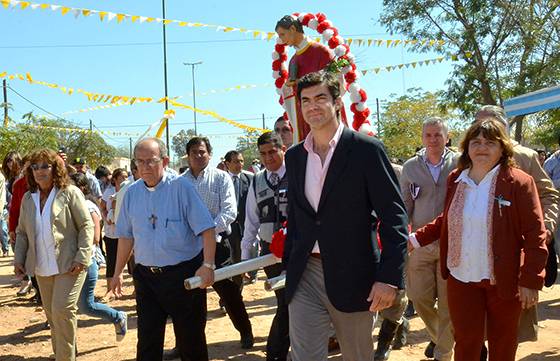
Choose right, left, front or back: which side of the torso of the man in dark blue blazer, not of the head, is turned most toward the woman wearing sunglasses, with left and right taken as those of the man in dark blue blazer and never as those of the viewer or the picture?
right

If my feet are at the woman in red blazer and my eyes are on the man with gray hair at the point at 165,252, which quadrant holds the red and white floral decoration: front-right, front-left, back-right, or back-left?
front-right

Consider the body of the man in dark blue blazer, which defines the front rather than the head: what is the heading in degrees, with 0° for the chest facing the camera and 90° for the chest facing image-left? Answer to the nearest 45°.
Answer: approximately 45°

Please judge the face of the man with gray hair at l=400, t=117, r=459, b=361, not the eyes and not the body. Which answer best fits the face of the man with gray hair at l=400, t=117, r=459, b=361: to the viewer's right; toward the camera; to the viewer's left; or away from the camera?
toward the camera

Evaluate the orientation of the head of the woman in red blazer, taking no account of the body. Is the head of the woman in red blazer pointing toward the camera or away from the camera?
toward the camera

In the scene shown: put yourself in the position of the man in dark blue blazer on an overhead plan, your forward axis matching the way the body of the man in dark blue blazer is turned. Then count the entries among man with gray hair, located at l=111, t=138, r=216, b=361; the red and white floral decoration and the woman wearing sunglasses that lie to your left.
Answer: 0

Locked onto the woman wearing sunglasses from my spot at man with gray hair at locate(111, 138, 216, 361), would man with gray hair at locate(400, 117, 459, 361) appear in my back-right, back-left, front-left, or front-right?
back-right

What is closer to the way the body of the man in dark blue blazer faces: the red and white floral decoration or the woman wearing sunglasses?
the woman wearing sunglasses

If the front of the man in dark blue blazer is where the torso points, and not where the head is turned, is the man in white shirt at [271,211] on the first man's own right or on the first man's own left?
on the first man's own right

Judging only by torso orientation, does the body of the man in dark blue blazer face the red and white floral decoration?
no

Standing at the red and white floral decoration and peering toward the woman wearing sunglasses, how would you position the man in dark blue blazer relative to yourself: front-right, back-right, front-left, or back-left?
front-left

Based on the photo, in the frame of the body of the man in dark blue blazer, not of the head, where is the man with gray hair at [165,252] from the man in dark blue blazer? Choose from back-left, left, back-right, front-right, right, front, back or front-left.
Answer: right

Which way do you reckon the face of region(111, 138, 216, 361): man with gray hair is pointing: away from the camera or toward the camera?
toward the camera

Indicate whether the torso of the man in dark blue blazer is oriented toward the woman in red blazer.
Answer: no

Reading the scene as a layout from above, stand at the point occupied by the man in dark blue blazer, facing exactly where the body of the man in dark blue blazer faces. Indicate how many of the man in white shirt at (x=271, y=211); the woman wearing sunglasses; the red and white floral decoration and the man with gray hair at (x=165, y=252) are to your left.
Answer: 0

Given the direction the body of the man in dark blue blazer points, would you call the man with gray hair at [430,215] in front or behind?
behind

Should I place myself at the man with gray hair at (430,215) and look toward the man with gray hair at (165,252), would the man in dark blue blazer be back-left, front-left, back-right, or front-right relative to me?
front-left

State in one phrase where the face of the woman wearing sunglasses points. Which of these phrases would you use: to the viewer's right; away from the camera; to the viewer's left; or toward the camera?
toward the camera
